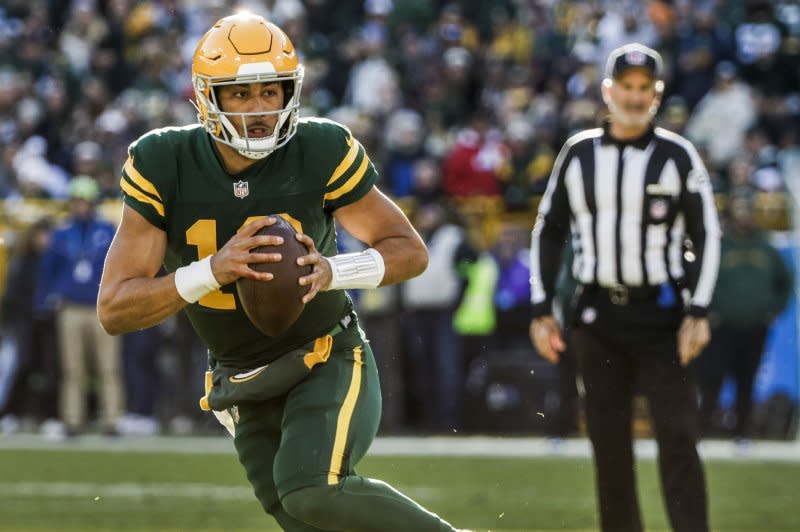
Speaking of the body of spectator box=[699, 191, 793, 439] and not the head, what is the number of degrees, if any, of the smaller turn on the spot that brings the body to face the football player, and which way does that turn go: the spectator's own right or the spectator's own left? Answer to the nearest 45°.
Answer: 0° — they already face them

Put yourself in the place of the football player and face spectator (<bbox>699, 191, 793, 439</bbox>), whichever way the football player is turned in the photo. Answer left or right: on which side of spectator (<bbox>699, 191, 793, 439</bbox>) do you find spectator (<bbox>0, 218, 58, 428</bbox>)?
left

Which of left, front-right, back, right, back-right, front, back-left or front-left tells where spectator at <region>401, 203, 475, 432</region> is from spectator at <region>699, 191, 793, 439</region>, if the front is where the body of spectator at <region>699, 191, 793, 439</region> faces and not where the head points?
right

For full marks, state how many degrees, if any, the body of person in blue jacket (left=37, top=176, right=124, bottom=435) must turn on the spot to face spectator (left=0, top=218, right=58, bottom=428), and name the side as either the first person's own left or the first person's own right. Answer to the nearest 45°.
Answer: approximately 135° to the first person's own right

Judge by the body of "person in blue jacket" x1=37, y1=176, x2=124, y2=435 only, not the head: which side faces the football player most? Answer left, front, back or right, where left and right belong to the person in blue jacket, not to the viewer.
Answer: front

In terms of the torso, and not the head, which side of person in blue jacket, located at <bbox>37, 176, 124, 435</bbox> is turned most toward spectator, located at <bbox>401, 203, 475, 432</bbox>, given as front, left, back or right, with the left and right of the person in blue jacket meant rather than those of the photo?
left

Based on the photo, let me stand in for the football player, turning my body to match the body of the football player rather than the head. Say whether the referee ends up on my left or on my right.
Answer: on my left
